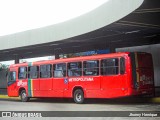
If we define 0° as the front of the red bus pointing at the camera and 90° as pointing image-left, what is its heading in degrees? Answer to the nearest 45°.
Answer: approximately 135°
